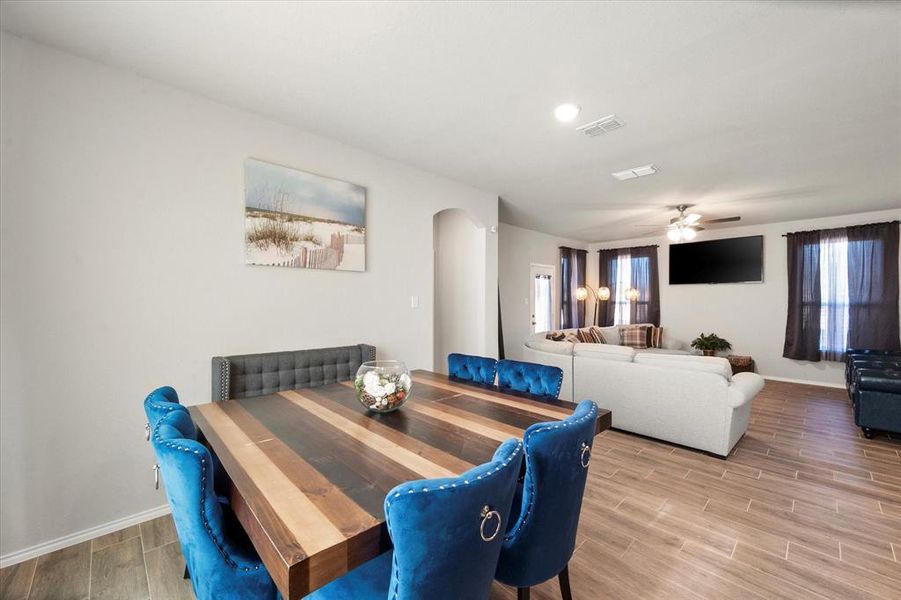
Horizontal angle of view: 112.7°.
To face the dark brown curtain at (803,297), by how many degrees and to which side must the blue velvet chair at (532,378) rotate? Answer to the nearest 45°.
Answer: approximately 180°

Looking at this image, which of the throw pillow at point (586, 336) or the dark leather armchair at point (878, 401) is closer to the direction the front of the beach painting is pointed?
the dark leather armchair

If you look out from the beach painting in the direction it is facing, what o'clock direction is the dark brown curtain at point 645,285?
The dark brown curtain is roughly at 10 o'clock from the beach painting.

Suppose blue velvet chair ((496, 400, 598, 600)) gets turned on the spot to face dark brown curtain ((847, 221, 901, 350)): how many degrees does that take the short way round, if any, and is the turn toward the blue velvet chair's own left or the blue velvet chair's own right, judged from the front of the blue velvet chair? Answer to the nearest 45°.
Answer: approximately 90° to the blue velvet chair's own right

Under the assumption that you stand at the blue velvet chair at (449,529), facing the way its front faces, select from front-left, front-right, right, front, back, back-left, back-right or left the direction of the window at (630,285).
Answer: right

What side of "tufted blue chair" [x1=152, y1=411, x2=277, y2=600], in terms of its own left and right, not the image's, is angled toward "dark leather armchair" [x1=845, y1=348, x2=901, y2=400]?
front

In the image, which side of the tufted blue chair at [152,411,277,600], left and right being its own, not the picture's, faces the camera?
right

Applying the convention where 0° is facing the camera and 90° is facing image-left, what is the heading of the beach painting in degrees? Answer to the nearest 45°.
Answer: approximately 315°

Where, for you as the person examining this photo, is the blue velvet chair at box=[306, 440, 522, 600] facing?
facing away from the viewer and to the left of the viewer

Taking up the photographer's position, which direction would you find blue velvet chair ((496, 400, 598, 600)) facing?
facing away from the viewer and to the left of the viewer

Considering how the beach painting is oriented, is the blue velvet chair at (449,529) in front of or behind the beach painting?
in front

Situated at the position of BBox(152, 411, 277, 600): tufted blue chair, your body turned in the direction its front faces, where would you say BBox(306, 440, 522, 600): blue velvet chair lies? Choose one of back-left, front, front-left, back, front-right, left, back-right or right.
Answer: front-right

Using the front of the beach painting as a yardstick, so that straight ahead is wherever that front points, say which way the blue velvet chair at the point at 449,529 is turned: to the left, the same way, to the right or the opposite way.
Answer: the opposite way
